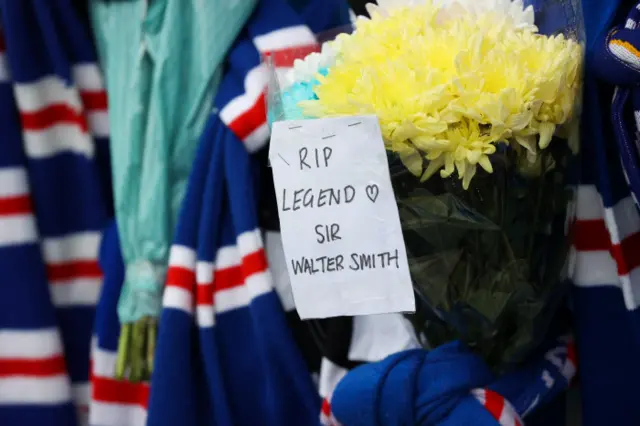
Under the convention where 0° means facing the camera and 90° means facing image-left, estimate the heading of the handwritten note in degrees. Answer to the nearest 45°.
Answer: approximately 0°
